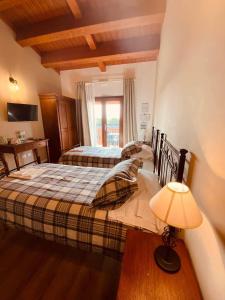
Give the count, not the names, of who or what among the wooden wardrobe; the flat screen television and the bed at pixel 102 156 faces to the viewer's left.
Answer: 1

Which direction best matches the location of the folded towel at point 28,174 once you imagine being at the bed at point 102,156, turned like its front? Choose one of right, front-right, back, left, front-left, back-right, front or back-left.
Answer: front-left

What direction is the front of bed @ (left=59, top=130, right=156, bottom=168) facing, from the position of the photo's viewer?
facing to the left of the viewer

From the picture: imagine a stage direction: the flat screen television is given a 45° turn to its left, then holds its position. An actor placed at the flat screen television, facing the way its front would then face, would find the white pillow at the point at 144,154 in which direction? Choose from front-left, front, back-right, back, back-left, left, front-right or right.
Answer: front-right

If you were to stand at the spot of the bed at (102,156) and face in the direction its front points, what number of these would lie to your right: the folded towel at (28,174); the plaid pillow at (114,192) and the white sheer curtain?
1

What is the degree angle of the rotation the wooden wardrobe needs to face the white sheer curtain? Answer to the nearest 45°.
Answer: approximately 45° to its left

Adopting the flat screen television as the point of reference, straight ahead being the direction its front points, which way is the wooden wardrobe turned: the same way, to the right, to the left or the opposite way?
the same way

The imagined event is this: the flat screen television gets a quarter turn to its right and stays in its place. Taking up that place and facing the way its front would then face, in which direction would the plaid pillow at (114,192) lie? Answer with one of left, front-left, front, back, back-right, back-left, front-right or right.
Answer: front-left

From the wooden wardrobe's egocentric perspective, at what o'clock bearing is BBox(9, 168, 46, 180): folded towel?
The folded towel is roughly at 2 o'clock from the wooden wardrobe.

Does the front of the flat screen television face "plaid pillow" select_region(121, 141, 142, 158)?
yes

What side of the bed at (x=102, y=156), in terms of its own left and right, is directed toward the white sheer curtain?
right

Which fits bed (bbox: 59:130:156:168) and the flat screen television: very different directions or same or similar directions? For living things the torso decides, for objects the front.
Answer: very different directions

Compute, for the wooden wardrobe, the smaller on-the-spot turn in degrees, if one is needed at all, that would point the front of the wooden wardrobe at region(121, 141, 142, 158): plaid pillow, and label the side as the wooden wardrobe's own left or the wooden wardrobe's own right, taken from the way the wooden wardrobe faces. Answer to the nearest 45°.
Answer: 0° — it already faces it

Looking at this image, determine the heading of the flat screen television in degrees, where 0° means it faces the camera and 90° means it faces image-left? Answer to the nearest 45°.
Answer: approximately 315°

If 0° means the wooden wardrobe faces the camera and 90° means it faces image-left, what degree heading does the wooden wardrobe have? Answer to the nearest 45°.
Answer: approximately 315°
